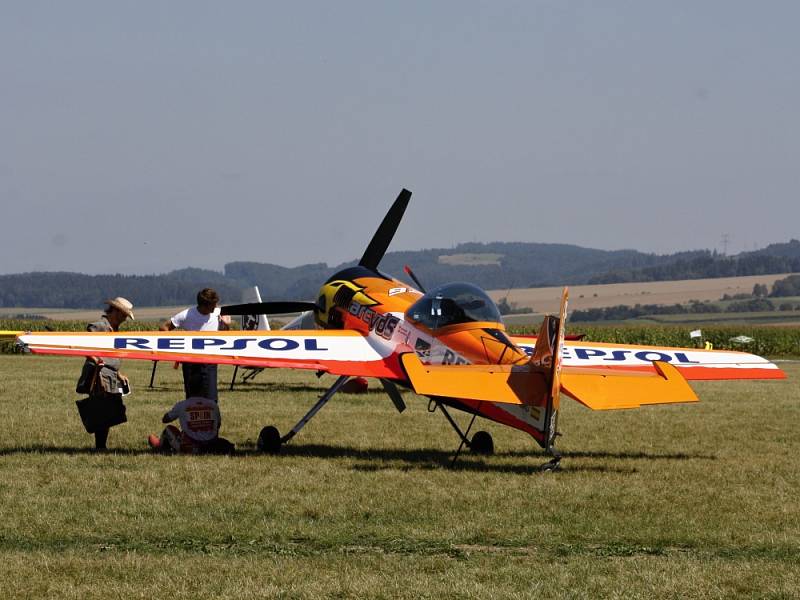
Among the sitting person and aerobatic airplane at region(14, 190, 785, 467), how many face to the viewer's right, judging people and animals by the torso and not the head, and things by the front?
0

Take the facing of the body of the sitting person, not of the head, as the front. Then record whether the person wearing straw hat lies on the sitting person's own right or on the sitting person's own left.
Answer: on the sitting person's own left

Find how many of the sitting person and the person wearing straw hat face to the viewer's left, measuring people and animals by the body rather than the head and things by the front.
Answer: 0

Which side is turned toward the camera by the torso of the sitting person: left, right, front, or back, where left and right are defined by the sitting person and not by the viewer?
back

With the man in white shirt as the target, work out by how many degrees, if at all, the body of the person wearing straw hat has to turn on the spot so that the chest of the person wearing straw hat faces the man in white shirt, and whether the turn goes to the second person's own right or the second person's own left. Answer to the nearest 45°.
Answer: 0° — they already face them

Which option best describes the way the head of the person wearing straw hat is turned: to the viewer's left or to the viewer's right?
to the viewer's right

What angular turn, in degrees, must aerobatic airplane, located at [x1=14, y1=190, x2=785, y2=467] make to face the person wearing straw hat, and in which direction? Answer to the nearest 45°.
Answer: approximately 45° to its left

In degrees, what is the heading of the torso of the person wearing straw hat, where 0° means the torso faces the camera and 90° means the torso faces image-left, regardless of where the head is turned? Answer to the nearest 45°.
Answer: approximately 225°

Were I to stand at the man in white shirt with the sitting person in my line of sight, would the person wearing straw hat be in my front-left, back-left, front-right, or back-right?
front-right

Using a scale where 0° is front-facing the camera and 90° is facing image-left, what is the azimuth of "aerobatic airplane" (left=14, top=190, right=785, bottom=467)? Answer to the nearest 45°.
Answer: approximately 135°

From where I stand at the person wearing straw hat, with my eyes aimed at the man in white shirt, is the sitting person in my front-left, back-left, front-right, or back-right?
front-right
